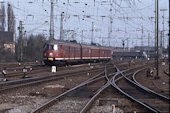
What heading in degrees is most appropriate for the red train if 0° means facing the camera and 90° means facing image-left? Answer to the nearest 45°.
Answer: approximately 45°
